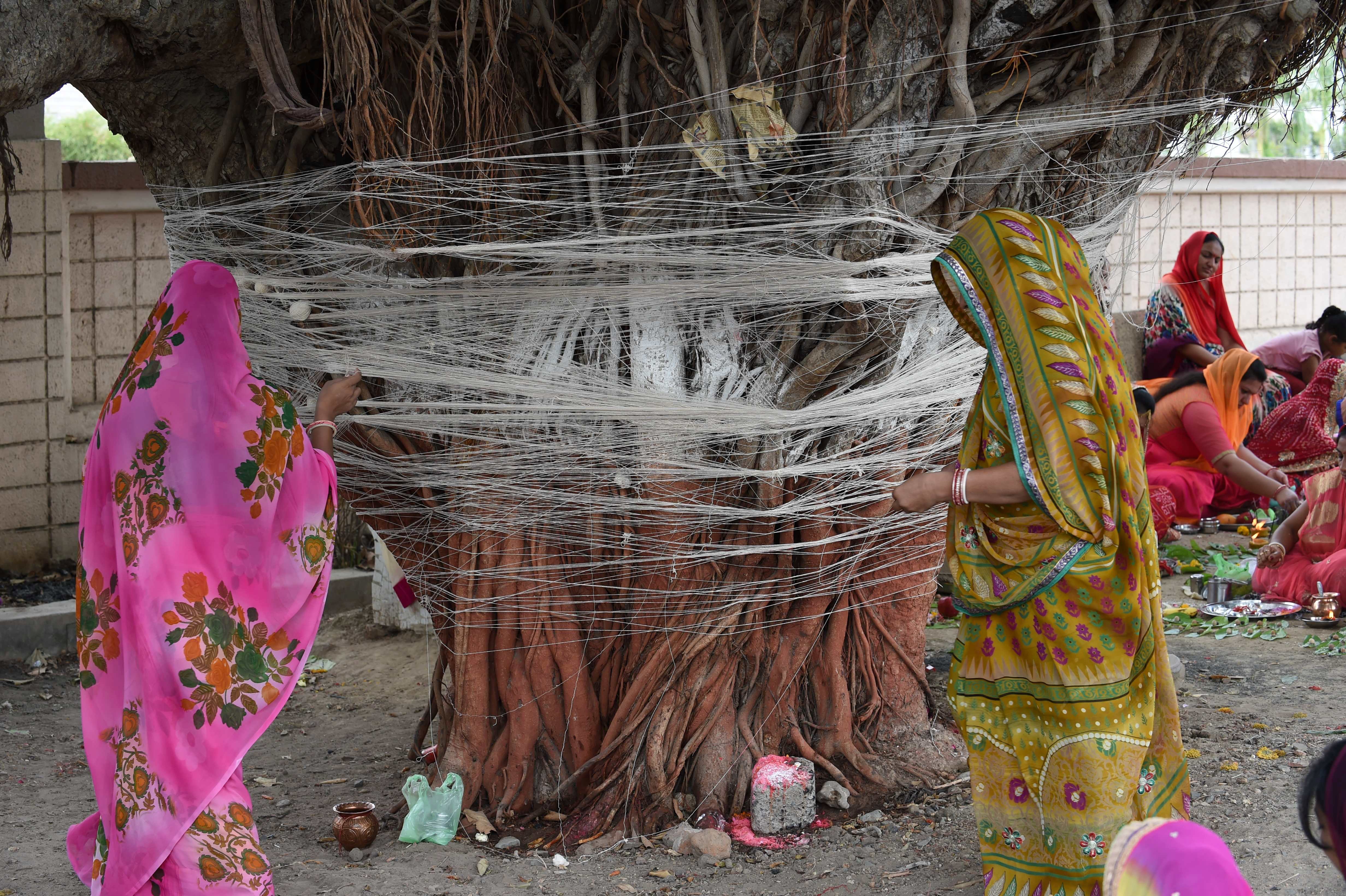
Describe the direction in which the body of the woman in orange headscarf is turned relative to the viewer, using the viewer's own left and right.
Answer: facing to the right of the viewer

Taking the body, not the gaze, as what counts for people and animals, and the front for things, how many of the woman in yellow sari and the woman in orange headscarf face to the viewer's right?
1

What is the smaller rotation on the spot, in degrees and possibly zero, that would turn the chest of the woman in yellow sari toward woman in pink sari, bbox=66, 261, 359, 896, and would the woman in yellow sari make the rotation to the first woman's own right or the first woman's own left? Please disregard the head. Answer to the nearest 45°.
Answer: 0° — they already face them

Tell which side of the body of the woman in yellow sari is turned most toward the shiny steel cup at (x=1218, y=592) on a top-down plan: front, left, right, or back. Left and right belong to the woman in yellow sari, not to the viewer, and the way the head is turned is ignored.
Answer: right

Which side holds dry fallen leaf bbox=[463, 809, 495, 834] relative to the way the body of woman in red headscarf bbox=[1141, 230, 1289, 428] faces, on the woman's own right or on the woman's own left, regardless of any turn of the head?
on the woman's own right

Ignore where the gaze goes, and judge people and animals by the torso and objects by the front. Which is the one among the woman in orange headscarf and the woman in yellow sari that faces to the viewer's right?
the woman in orange headscarf

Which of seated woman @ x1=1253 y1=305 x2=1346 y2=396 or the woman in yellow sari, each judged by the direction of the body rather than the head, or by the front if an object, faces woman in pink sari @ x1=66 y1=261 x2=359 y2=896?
the woman in yellow sari
